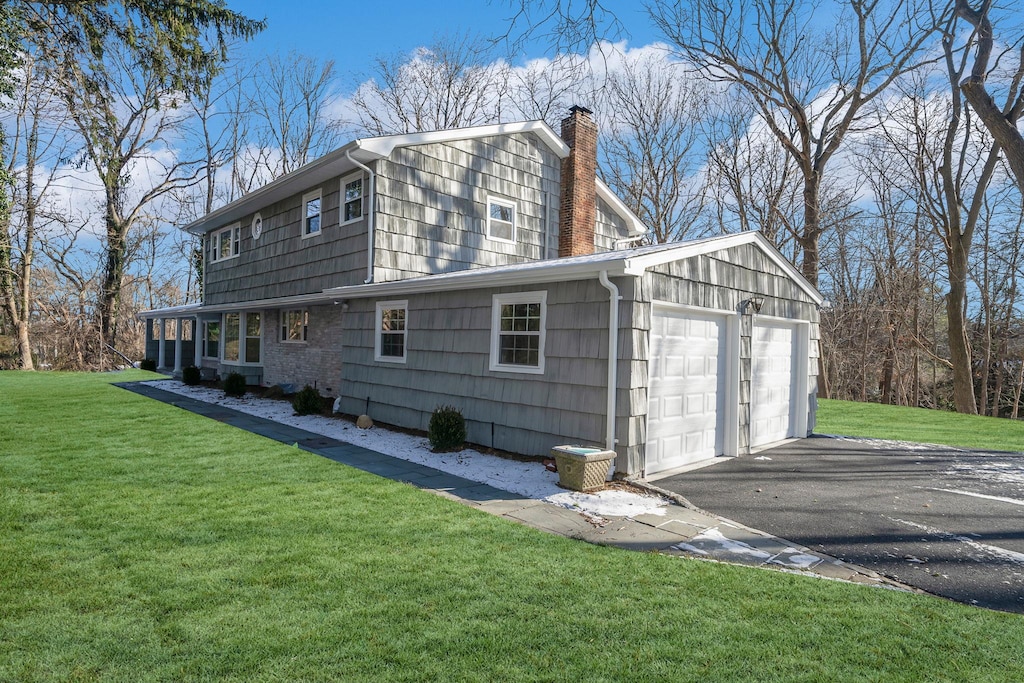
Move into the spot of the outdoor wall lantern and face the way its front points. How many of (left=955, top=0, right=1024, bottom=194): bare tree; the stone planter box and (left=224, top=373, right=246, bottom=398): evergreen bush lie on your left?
1

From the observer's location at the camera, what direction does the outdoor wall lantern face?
facing the viewer and to the right of the viewer

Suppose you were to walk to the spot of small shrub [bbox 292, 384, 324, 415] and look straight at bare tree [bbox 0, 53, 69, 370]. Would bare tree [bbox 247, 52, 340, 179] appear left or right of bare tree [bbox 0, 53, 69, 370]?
right

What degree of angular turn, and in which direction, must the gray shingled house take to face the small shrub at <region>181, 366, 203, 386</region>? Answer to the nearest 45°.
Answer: approximately 90° to its right

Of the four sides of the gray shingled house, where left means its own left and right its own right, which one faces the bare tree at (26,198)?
right

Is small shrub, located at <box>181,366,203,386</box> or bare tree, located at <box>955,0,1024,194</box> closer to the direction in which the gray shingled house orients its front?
the small shrub

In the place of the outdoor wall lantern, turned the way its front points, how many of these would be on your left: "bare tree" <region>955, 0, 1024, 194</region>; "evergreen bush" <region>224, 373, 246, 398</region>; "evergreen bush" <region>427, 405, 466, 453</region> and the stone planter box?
1

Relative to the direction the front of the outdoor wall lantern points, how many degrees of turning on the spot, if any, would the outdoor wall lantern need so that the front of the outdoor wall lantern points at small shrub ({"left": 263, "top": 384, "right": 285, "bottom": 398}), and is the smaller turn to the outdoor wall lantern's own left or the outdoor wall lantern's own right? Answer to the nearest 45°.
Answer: approximately 135° to the outdoor wall lantern's own right

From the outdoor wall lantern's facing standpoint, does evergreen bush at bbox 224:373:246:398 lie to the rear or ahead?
to the rear

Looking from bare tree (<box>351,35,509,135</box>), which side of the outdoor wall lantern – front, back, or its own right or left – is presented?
back

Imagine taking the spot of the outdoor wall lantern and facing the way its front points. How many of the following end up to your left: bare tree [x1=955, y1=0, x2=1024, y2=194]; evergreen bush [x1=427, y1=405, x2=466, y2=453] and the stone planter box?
1

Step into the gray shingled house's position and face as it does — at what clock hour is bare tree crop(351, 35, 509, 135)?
The bare tree is roughly at 4 o'clock from the gray shingled house.

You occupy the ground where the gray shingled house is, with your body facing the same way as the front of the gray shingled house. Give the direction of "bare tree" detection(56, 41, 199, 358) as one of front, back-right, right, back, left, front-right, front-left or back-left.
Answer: right

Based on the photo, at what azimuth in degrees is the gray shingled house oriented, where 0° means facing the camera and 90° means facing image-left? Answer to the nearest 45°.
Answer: approximately 45°
